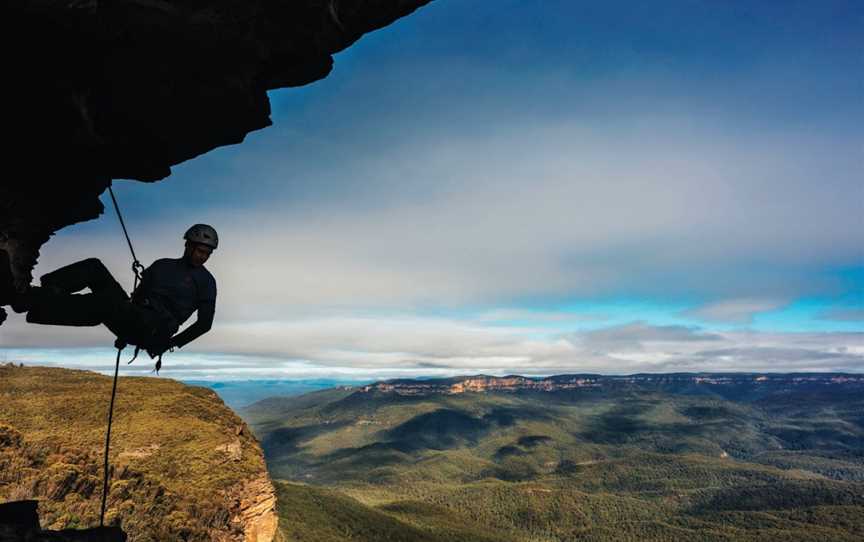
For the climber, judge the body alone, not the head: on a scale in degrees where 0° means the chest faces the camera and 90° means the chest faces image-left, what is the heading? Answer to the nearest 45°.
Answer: approximately 45°
